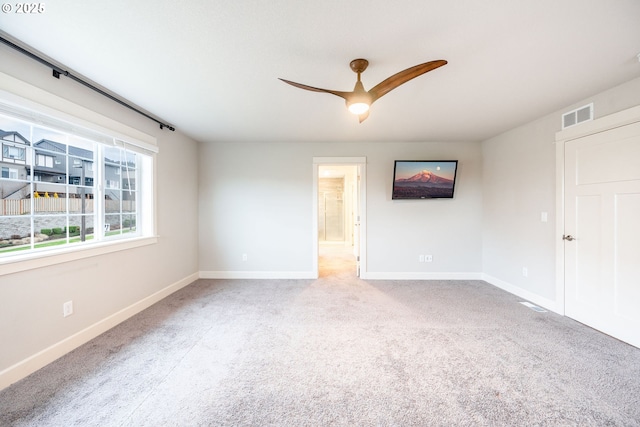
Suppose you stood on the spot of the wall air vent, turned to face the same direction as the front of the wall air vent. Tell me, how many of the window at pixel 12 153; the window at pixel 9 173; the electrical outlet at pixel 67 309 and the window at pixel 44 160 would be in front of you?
4

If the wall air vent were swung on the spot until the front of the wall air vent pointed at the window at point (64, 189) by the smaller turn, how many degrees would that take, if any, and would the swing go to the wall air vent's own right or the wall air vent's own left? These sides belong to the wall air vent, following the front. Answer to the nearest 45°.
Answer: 0° — it already faces it

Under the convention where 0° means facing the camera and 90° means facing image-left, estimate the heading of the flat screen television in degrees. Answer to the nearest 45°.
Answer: approximately 0°

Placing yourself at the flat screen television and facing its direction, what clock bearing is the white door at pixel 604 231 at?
The white door is roughly at 10 o'clock from the flat screen television.

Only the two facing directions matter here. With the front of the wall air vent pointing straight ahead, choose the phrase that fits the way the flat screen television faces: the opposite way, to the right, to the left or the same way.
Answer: to the left
